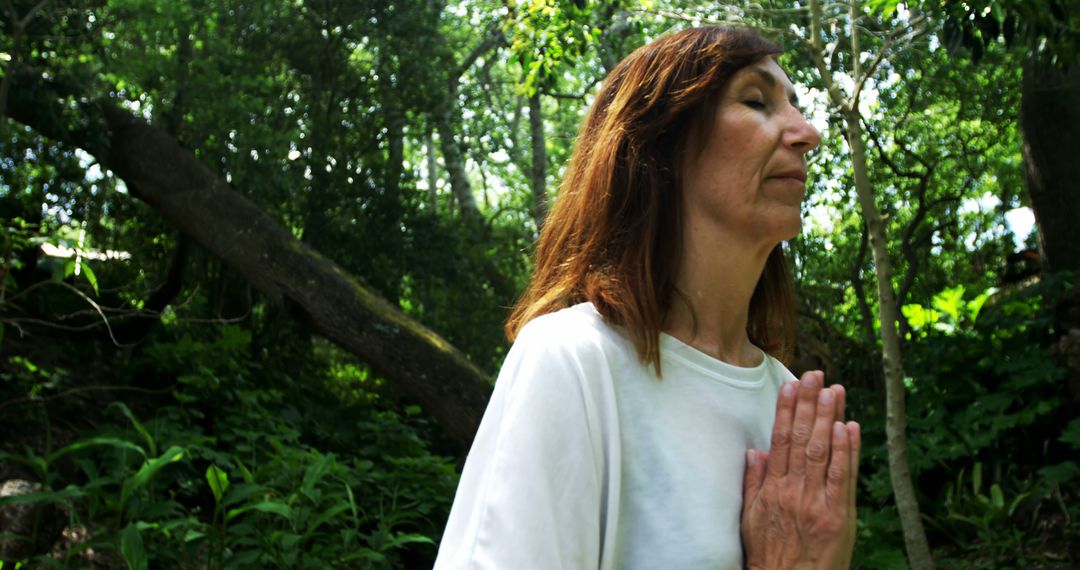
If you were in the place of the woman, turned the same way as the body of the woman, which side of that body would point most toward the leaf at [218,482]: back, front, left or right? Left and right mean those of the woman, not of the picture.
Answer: back

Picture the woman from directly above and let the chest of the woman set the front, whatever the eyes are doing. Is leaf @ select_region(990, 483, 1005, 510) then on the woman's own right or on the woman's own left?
on the woman's own left

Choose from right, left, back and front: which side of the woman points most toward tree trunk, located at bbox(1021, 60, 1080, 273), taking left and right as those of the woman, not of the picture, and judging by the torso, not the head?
left

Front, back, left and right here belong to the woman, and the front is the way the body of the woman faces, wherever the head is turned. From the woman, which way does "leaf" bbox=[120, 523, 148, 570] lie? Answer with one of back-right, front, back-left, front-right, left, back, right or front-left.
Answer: back

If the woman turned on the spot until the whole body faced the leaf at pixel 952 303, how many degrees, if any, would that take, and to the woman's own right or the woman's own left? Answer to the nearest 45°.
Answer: approximately 135° to the woman's own left

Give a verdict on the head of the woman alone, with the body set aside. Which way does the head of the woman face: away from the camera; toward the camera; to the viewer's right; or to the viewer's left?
to the viewer's right

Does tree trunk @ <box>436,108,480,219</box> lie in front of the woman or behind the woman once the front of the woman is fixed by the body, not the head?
behind

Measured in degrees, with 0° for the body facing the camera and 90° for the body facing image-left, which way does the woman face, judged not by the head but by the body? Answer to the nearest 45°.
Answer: approximately 315°

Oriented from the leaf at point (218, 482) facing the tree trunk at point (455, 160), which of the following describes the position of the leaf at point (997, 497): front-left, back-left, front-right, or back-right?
front-right

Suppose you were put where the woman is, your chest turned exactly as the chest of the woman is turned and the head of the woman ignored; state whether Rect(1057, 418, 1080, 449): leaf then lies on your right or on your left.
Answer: on your left

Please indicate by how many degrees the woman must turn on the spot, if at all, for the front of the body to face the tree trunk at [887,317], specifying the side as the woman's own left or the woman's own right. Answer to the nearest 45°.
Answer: approximately 135° to the woman's own left

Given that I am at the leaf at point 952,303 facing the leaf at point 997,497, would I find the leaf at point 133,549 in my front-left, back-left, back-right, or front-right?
front-right

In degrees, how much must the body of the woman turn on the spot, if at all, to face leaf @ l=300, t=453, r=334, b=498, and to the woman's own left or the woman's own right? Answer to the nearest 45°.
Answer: approximately 180°
